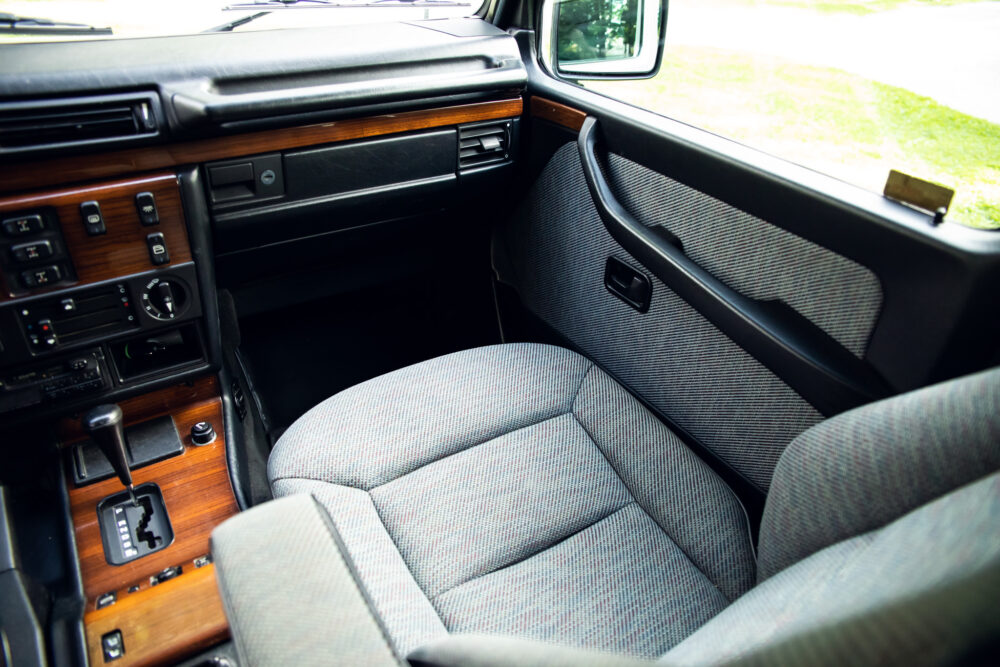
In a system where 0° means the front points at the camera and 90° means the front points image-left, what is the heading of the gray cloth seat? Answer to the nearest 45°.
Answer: approximately 135°
